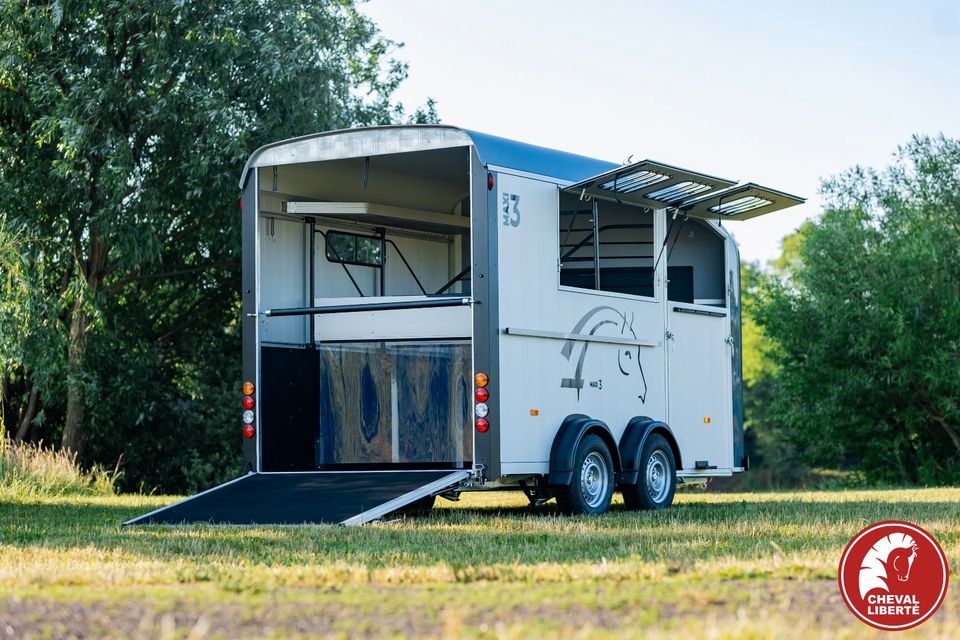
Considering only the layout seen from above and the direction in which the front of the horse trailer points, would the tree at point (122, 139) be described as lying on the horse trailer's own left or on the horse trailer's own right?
on the horse trailer's own left

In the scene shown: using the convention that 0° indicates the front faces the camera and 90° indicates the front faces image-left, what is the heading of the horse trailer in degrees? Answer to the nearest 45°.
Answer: approximately 225°

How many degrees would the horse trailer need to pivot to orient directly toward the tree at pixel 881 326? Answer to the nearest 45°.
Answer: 0° — it already faces it
